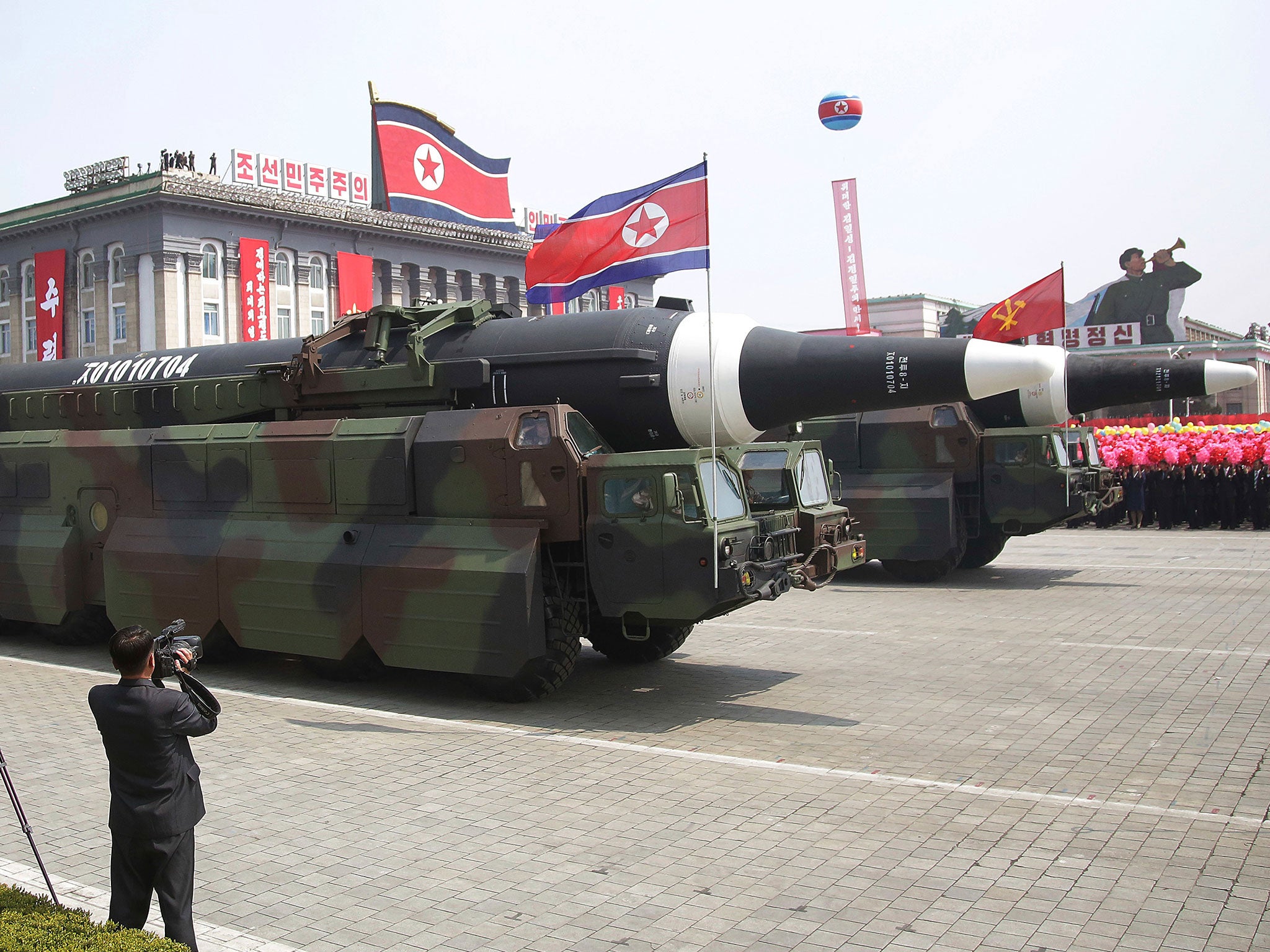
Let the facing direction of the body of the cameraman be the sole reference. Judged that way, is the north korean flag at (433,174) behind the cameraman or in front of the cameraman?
in front

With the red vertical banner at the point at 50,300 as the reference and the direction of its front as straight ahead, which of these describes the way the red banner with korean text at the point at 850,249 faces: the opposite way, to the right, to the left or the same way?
the same way

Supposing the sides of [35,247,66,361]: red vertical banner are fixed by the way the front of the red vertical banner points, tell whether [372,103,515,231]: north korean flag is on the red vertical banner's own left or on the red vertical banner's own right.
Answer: on the red vertical banner's own left

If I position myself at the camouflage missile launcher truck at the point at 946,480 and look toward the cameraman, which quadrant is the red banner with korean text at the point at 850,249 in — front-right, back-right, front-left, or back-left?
back-right

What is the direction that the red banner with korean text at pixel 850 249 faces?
toward the camera

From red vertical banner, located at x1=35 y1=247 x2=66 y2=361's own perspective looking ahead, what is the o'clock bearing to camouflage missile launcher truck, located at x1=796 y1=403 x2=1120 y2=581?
The camouflage missile launcher truck is roughly at 10 o'clock from the red vertical banner.

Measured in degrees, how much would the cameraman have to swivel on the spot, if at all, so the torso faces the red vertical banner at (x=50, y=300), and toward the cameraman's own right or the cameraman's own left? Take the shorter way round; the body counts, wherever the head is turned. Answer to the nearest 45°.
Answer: approximately 45° to the cameraman's own left

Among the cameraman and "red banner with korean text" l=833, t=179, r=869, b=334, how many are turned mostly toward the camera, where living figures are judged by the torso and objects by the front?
1

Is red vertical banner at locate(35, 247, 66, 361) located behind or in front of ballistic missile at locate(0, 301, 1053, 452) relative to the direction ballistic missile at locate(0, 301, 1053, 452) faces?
behind

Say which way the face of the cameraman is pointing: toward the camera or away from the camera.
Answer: away from the camera

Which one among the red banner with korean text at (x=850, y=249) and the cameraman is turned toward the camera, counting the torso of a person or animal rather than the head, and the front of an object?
the red banner with korean text

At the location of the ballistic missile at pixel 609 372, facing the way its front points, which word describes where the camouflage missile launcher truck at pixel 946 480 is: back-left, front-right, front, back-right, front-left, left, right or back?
left

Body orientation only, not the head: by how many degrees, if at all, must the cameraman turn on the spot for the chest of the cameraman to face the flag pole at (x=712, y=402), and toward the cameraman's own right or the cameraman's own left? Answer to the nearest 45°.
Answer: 0° — they already face it

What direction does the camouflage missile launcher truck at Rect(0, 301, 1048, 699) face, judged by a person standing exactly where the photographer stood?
facing the viewer and to the right of the viewer

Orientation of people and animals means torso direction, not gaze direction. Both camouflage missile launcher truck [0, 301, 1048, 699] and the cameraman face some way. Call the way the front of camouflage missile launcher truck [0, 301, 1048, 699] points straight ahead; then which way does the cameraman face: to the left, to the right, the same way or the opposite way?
to the left

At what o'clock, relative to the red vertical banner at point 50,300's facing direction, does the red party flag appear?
The red party flag is roughly at 10 o'clock from the red vertical banner.
